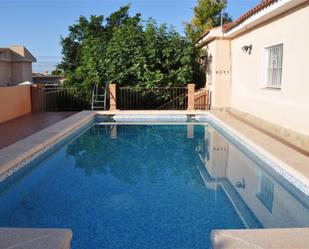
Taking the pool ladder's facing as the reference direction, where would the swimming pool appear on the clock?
The swimming pool is roughly at 12 o'clock from the pool ladder.

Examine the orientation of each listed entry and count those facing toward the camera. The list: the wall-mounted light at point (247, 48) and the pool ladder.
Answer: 1

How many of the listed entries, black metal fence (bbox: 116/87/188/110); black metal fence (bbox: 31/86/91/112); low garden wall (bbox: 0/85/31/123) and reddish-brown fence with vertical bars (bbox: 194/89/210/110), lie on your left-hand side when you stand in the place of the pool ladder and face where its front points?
2

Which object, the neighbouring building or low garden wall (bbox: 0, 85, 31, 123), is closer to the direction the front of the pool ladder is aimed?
the low garden wall

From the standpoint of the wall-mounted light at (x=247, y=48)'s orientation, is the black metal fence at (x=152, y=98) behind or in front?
in front

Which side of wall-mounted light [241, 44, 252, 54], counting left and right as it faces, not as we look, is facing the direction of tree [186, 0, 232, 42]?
right

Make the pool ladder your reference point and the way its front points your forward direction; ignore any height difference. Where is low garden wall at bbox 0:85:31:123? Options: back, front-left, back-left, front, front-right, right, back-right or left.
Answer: front-right

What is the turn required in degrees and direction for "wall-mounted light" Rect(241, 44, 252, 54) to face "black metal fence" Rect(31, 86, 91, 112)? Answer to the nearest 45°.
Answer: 0° — it already faces it

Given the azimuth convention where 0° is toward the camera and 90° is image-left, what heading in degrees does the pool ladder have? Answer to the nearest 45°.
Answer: approximately 0°

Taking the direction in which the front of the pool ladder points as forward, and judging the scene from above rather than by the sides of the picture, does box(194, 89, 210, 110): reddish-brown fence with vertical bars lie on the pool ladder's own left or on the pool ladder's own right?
on the pool ladder's own left

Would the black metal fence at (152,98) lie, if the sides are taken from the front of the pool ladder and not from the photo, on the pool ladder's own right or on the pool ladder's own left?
on the pool ladder's own left

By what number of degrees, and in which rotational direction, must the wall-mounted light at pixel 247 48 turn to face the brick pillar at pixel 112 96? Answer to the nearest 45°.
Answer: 0° — it already faces it

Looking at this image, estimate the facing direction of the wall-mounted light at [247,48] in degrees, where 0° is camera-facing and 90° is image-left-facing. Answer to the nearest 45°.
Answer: approximately 90°
